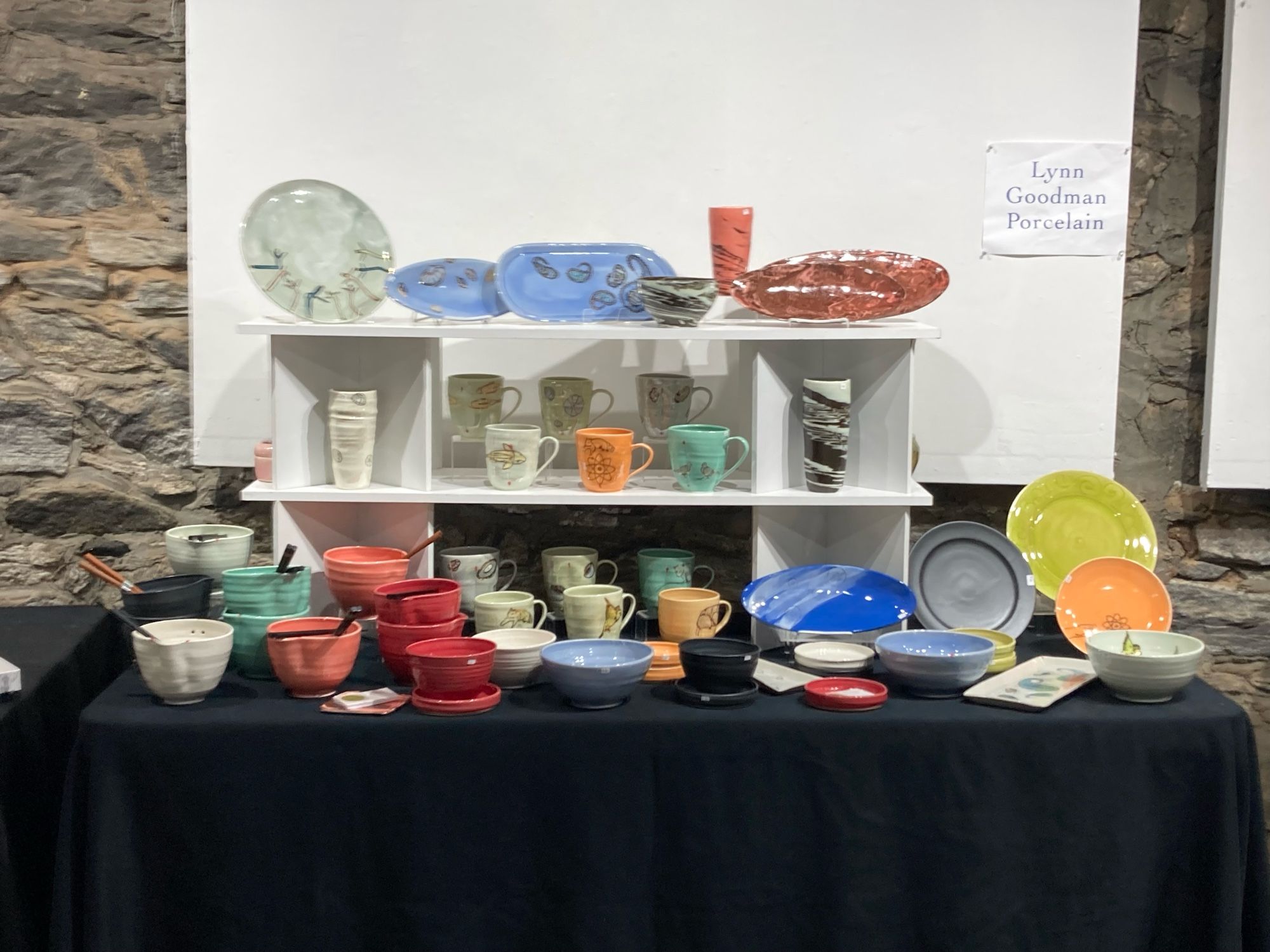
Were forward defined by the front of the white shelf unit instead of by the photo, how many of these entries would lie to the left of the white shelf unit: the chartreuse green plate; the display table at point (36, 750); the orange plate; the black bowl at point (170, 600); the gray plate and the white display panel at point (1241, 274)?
4

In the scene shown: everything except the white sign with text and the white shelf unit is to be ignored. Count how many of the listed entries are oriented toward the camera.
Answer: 2

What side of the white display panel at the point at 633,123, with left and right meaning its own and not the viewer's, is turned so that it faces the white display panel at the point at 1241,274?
left

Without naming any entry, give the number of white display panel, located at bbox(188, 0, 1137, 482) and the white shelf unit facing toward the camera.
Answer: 2

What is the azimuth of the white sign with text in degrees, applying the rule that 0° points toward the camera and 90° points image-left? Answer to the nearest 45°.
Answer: approximately 0°

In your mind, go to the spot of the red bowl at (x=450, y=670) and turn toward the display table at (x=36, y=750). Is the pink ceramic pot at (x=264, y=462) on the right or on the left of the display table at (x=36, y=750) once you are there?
right

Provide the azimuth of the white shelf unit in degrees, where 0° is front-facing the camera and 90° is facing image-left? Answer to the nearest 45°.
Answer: approximately 0°
